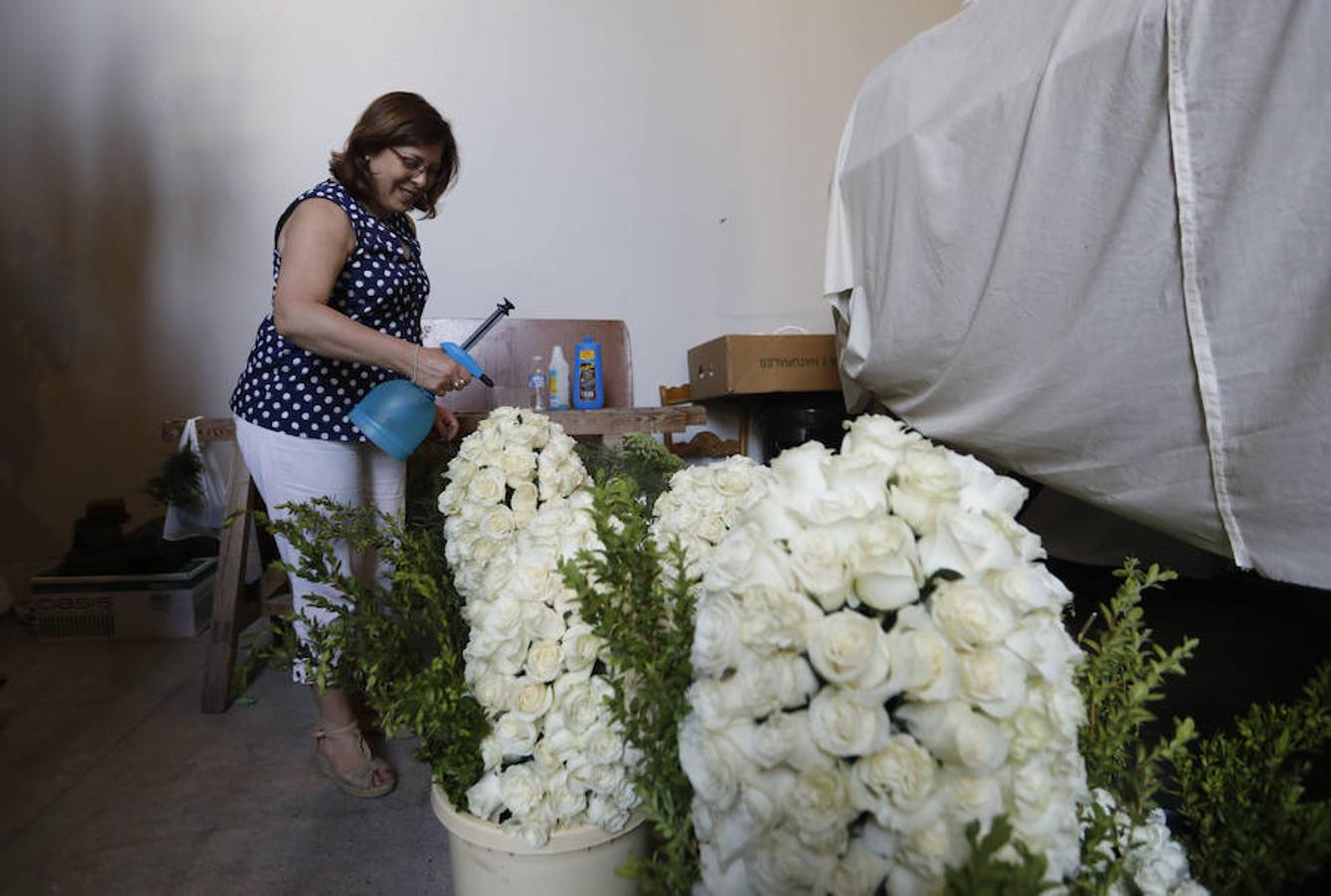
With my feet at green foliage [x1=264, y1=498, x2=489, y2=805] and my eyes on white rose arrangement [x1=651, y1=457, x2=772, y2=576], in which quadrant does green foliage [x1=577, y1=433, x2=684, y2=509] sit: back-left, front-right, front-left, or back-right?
front-left

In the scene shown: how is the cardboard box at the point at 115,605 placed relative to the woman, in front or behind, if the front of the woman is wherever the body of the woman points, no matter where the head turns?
behind

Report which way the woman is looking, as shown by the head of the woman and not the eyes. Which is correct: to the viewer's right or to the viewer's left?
to the viewer's right

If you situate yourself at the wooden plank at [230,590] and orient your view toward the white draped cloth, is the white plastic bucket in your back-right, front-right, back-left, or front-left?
front-right

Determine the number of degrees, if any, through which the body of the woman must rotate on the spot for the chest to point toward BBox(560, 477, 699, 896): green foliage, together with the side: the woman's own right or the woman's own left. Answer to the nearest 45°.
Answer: approximately 45° to the woman's own right

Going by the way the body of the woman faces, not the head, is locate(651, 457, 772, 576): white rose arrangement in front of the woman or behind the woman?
in front

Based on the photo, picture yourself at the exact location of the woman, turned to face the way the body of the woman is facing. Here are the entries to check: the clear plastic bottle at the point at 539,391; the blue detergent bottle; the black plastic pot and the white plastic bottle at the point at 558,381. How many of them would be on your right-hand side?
0

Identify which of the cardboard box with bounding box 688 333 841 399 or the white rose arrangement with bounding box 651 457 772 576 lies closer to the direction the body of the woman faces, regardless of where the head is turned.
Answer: the white rose arrangement

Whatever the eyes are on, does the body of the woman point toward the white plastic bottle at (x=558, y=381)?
no

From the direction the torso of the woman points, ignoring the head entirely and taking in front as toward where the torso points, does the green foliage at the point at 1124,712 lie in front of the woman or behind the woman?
in front

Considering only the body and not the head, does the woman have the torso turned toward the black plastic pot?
no

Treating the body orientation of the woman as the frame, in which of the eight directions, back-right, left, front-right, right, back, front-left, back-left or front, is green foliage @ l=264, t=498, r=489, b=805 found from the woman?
front-right

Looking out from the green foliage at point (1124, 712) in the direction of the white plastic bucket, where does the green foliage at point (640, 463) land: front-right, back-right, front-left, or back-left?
front-right

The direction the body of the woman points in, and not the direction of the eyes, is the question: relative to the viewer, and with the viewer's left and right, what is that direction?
facing the viewer and to the right of the viewer
